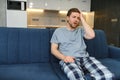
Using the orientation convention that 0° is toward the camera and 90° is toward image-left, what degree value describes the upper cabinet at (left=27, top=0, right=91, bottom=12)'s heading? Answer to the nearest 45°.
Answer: approximately 0°

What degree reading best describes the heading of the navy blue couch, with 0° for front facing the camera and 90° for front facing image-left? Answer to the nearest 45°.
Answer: approximately 0°

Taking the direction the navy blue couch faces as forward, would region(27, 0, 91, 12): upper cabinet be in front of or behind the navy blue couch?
behind

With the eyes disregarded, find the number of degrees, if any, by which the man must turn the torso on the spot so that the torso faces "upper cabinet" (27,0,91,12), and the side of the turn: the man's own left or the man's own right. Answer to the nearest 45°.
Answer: approximately 135° to the man's own left

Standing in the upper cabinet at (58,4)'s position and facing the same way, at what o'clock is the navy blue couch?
The navy blue couch is roughly at 12 o'clock from the upper cabinet.

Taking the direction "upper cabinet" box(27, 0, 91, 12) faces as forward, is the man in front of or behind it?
in front

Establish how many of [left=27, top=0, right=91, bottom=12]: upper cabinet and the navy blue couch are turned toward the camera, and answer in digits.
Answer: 2
